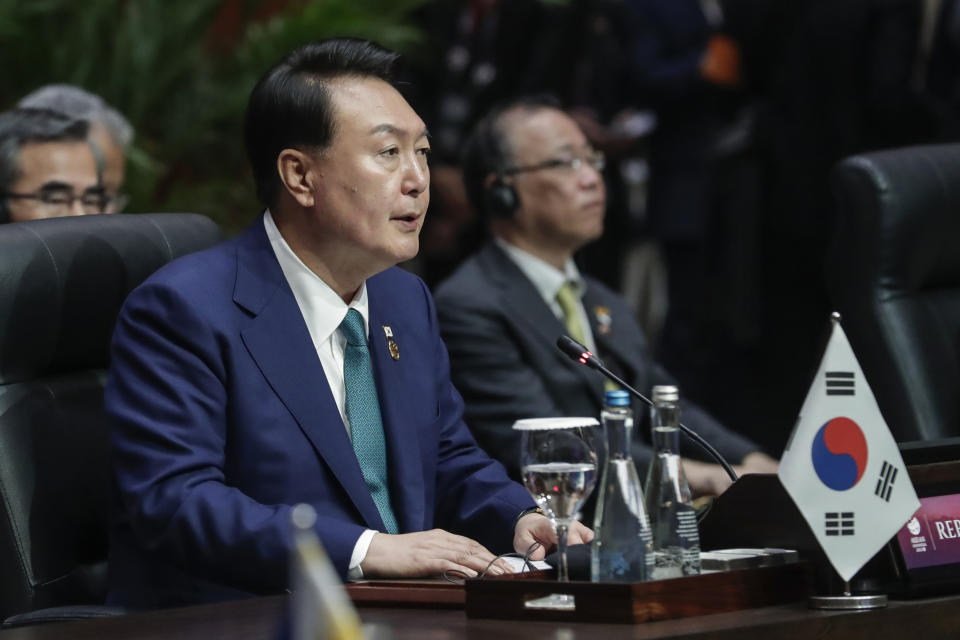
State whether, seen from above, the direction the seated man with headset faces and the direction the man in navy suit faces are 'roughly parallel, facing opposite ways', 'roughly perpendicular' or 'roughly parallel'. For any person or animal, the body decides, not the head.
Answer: roughly parallel

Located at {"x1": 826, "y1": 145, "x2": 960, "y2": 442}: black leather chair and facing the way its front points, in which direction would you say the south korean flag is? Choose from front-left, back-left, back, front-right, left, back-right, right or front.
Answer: front-right

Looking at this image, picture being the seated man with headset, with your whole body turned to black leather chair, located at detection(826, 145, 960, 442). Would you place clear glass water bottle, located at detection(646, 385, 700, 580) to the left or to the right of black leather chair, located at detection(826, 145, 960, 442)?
right

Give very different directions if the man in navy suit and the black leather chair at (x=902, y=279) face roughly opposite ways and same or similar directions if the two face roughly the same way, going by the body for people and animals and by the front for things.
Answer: same or similar directions

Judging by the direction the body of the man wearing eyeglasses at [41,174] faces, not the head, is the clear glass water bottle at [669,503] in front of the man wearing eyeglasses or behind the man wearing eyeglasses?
in front

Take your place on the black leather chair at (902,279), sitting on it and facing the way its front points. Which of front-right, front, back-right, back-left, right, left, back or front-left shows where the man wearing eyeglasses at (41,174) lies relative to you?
back-right

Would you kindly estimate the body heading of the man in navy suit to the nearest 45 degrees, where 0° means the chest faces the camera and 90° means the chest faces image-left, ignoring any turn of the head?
approximately 315°

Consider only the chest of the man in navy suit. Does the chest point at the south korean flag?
yes

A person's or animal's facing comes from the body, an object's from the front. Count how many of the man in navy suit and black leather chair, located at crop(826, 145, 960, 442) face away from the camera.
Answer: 0

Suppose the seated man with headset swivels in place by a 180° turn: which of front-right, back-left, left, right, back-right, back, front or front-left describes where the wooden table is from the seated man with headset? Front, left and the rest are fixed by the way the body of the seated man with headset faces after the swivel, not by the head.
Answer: back-left

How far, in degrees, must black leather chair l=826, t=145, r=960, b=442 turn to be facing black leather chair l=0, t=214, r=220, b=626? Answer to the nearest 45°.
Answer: approximately 90° to its right

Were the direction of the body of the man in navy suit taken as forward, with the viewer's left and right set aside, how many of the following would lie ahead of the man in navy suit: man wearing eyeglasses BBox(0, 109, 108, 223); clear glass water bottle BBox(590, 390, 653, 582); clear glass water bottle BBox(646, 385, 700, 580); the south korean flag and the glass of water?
4

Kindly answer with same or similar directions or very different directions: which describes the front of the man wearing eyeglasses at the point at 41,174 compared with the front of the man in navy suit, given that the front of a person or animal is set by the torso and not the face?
same or similar directions

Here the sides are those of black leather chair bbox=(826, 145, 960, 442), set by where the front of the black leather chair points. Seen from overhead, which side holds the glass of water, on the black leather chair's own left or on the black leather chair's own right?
on the black leather chair's own right
